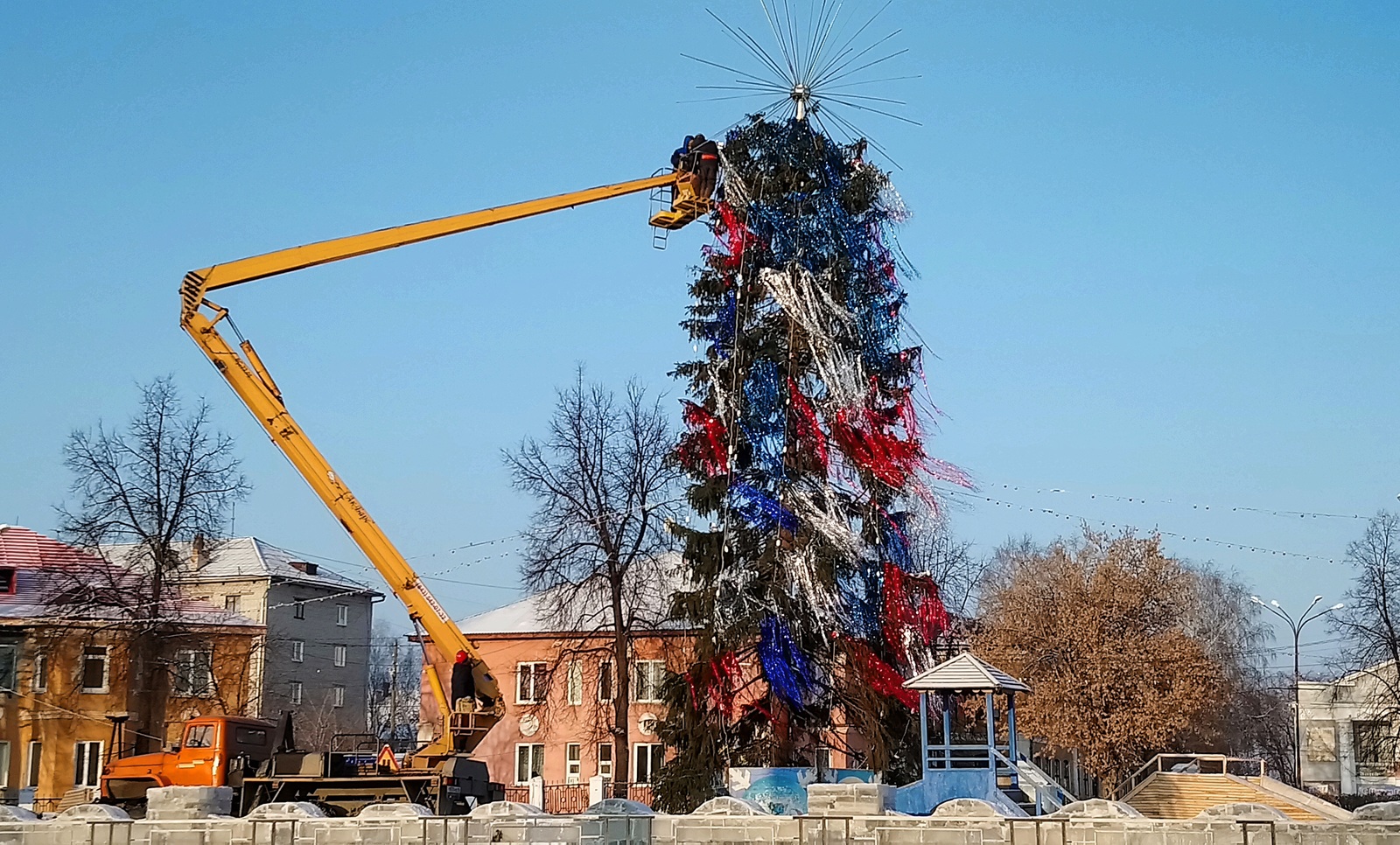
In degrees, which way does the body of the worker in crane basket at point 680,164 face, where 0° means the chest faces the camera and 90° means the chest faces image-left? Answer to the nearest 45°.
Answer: approximately 270°
